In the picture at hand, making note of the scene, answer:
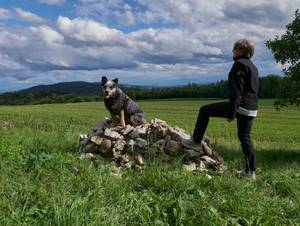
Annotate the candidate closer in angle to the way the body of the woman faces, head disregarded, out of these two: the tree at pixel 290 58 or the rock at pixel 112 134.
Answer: the rock

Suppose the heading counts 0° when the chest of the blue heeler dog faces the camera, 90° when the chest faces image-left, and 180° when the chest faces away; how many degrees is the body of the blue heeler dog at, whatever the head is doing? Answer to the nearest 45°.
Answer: approximately 45°

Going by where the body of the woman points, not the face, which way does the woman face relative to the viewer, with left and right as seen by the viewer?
facing to the left of the viewer

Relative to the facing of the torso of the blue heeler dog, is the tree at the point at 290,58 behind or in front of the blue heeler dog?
behind
